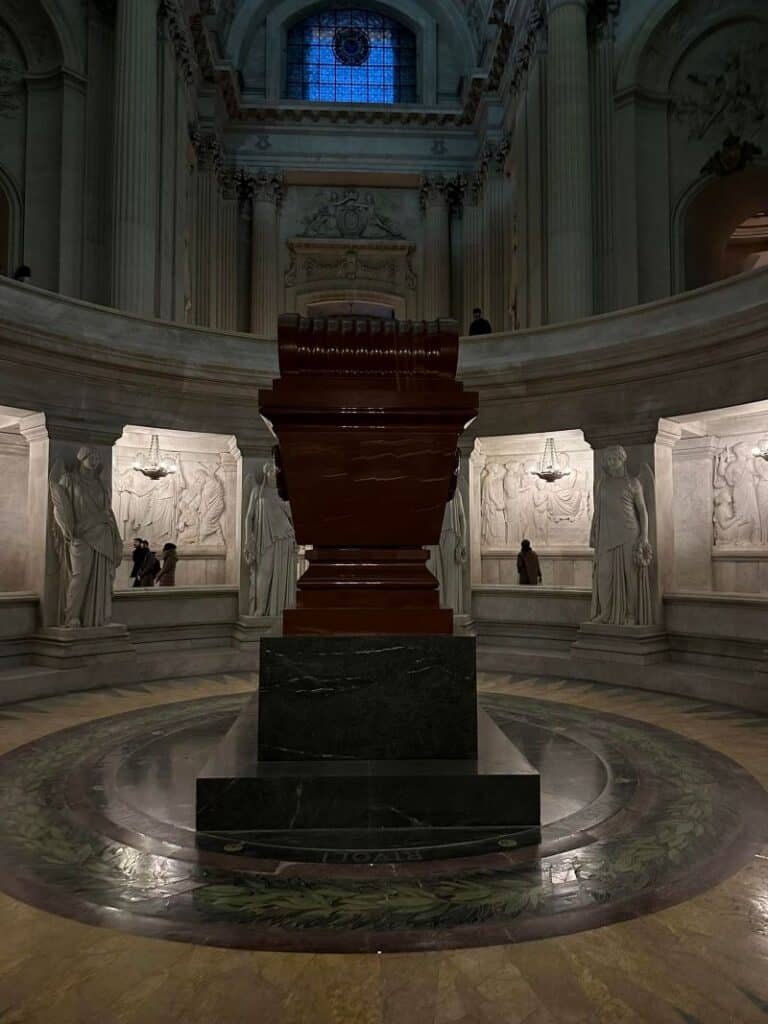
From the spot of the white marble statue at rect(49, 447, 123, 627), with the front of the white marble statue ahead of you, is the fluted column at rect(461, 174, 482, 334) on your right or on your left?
on your left

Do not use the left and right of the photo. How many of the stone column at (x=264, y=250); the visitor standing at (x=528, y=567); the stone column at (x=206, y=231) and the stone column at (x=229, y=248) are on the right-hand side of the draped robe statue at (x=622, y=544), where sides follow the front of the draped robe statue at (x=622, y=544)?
4

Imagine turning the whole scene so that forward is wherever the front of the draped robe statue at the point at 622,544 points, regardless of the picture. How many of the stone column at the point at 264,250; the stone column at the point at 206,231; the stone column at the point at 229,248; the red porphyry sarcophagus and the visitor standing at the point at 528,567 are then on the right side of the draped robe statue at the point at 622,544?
4

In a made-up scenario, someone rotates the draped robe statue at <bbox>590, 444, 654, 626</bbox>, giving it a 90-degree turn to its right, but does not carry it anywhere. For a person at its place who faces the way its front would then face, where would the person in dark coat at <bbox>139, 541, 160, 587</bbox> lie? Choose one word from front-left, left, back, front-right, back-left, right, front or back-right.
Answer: front-left

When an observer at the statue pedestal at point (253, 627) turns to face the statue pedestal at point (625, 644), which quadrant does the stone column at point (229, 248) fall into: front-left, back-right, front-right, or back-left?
back-left

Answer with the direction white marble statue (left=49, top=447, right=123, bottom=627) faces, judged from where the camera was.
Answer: facing the viewer and to the right of the viewer

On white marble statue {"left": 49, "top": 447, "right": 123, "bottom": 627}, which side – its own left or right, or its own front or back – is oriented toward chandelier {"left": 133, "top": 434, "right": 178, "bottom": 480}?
left

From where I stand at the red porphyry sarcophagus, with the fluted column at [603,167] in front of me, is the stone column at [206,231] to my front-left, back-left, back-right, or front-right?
front-left

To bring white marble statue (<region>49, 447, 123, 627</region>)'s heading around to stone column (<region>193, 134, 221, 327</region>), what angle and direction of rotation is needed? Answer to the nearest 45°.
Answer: approximately 135° to its left

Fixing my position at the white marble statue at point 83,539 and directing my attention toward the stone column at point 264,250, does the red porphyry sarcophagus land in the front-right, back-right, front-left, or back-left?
back-right

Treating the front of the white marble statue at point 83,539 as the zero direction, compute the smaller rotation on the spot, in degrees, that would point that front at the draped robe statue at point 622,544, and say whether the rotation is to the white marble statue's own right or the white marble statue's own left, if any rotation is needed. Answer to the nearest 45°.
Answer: approximately 45° to the white marble statue's own left

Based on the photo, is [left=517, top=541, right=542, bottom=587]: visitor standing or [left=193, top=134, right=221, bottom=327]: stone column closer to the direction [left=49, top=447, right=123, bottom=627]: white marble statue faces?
the visitor standing

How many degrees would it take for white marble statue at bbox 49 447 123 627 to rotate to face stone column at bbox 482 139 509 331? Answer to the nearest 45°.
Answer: approximately 90° to its left

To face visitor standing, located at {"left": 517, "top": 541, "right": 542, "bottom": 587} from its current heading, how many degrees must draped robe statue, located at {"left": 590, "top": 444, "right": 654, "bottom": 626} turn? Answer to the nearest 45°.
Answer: approximately 90° to its right

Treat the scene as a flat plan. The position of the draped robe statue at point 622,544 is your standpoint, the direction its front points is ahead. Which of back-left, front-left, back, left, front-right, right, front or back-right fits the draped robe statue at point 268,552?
front-right

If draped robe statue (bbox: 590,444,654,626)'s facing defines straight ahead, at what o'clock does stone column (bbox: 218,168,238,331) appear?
The stone column is roughly at 3 o'clock from the draped robe statue.

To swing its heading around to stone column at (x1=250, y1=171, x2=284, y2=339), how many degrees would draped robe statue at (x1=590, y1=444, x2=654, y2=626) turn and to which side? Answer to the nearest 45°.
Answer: approximately 90° to its right

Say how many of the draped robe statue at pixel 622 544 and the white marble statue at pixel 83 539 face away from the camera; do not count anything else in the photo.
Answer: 0
